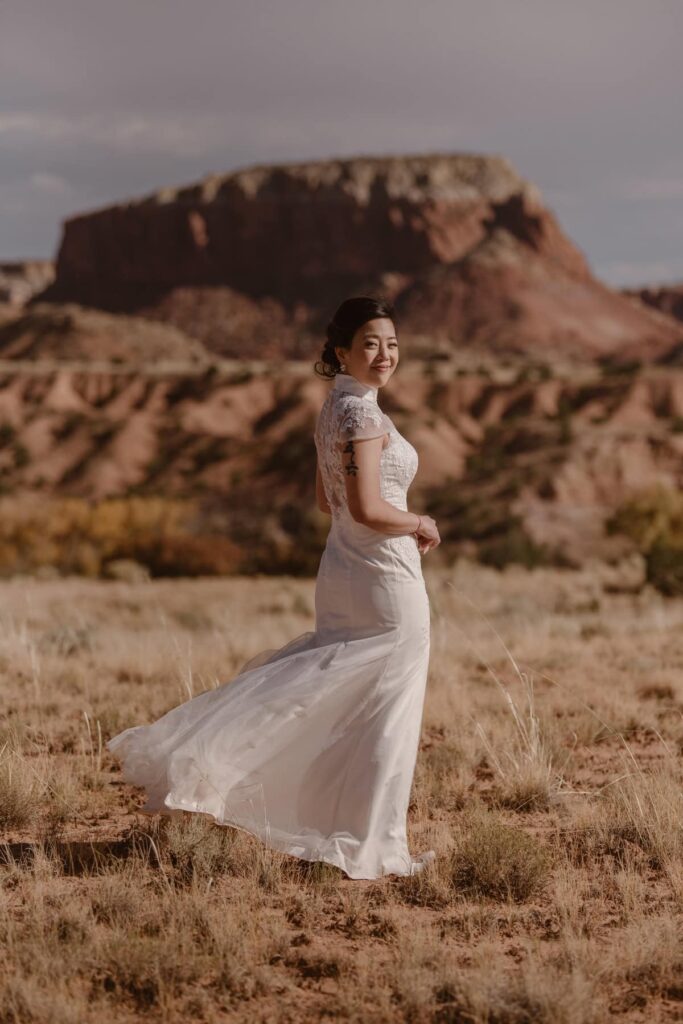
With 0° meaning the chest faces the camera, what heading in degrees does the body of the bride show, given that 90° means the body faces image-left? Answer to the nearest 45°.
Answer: approximately 270°

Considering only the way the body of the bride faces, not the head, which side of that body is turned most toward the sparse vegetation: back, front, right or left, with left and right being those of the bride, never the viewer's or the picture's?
left
